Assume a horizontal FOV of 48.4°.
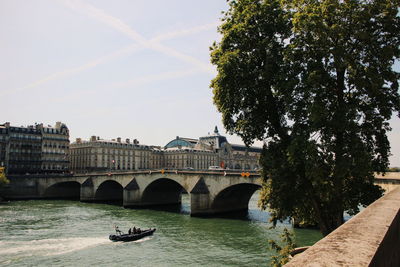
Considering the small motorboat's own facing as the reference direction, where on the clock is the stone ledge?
The stone ledge is roughly at 3 o'clock from the small motorboat.

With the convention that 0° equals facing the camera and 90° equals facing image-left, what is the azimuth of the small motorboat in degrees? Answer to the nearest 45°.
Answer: approximately 270°

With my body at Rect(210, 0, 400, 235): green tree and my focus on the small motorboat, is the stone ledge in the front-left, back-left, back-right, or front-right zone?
back-left
